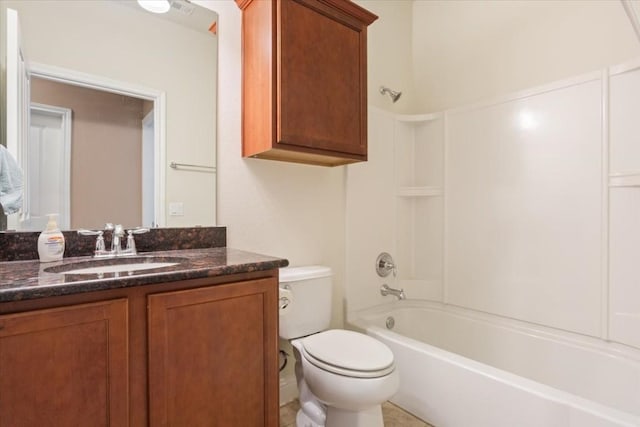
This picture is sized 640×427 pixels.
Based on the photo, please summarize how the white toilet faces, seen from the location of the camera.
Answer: facing the viewer and to the right of the viewer

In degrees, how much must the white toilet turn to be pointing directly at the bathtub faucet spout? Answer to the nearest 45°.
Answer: approximately 90° to its left

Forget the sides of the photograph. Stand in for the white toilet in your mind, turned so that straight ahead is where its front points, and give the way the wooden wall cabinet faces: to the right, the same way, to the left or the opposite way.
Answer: the same way

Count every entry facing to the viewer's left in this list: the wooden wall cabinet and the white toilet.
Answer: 0

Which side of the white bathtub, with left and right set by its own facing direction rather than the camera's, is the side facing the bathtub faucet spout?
right

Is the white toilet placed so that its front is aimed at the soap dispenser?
no

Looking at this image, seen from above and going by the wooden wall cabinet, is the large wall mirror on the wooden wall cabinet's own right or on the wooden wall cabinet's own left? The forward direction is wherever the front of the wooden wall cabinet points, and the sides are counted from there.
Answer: on the wooden wall cabinet's own right
